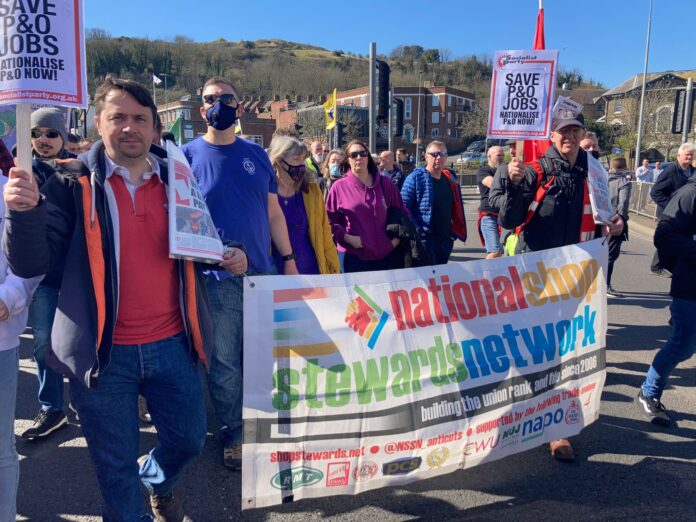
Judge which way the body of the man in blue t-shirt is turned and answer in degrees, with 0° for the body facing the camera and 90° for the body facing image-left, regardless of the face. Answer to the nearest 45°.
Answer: approximately 0°

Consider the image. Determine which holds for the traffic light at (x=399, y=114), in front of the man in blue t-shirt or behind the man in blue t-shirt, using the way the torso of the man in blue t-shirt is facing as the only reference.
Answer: behind

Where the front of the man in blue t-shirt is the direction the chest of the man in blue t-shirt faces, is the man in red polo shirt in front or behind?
in front

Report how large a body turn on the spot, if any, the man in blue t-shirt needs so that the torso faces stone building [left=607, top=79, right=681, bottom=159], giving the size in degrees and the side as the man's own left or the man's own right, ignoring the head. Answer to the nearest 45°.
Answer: approximately 135° to the man's own left

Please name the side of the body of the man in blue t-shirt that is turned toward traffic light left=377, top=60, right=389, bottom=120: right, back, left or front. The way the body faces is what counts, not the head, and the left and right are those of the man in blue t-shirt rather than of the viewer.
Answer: back

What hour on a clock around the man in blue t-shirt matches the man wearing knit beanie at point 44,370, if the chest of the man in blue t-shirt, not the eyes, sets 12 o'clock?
The man wearing knit beanie is roughly at 4 o'clock from the man in blue t-shirt.

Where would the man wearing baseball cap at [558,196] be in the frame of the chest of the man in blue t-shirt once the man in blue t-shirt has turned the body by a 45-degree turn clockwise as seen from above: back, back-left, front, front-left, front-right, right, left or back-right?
back-left

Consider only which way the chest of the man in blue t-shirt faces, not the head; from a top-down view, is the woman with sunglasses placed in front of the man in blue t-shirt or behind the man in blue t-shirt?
behind

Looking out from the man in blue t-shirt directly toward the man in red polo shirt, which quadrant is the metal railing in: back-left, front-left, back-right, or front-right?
back-left
